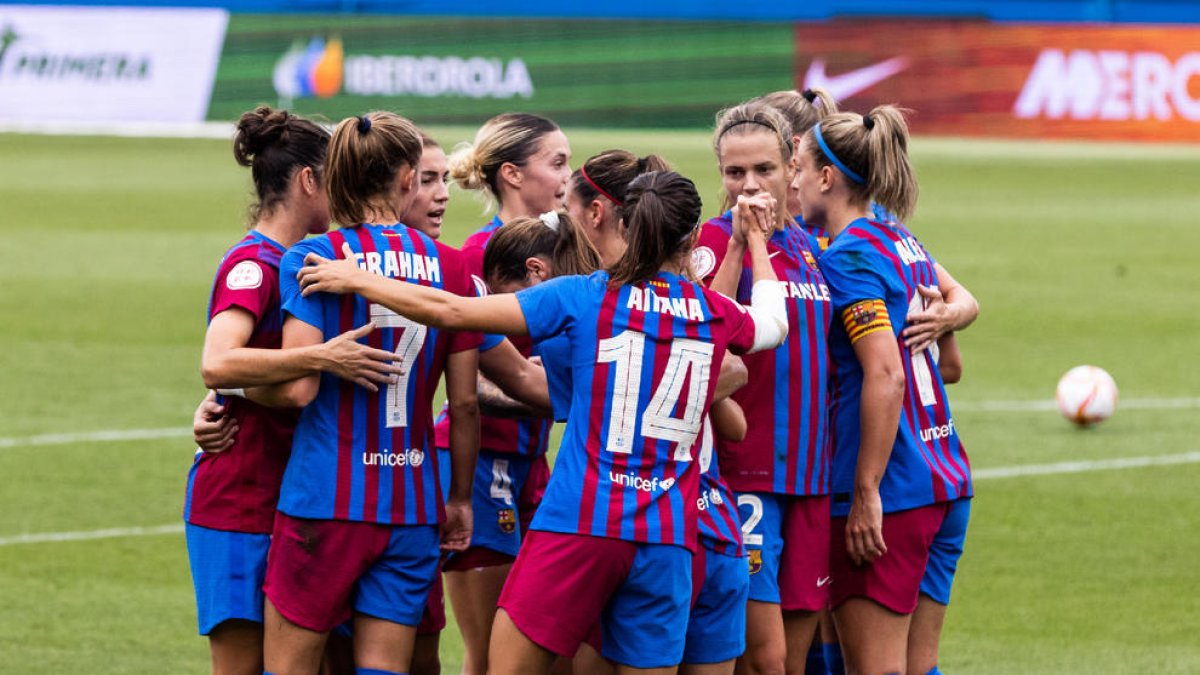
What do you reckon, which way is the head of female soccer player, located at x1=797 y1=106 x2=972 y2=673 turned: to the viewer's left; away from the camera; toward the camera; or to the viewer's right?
to the viewer's left

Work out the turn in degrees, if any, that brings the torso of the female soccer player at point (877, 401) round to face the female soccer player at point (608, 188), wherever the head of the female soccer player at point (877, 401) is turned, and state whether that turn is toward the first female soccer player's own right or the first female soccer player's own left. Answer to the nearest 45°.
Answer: approximately 45° to the first female soccer player's own left

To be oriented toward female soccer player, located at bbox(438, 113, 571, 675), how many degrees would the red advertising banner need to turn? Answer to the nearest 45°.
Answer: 0° — it already faces them

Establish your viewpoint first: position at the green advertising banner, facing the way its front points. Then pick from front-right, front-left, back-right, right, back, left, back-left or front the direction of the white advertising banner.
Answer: right

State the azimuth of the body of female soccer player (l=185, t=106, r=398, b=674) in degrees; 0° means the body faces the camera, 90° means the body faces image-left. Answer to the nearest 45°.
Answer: approximately 270°

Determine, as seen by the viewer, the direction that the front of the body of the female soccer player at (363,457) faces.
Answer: away from the camera

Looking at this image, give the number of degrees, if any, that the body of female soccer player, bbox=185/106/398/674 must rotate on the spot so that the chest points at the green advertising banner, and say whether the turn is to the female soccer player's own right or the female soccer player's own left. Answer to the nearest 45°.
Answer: approximately 90° to the female soccer player's own left

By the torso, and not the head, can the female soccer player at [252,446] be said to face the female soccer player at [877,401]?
yes

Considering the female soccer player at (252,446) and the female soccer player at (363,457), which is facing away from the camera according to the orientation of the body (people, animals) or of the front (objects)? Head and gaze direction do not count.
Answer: the female soccer player at (363,457)

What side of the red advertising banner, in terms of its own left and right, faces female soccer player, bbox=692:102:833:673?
front

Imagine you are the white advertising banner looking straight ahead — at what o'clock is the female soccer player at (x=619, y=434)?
The female soccer player is roughly at 12 o'clock from the white advertising banner.

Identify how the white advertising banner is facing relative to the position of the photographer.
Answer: facing the viewer

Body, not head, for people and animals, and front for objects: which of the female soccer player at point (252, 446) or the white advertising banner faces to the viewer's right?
the female soccer player

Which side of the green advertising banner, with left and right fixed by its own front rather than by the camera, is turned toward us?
front

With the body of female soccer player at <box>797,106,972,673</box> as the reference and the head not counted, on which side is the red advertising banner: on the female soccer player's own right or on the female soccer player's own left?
on the female soccer player's own right
